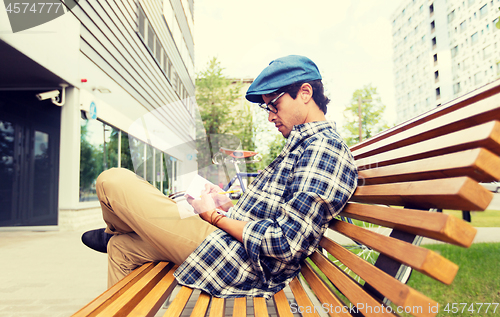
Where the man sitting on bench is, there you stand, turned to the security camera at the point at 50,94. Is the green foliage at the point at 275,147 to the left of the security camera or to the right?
right

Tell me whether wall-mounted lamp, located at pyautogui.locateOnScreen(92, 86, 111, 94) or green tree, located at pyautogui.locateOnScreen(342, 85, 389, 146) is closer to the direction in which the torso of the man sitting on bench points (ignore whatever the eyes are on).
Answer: the wall-mounted lamp

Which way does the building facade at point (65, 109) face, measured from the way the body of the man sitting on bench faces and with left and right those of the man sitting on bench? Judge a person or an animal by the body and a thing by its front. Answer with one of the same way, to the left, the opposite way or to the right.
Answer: the opposite way

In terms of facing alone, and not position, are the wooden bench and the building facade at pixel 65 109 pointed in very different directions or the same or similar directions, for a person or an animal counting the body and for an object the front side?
very different directions

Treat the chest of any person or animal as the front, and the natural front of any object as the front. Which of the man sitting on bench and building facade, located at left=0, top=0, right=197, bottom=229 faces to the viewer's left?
the man sitting on bench

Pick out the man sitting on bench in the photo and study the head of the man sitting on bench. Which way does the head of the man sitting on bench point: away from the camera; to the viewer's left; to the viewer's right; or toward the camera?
to the viewer's left

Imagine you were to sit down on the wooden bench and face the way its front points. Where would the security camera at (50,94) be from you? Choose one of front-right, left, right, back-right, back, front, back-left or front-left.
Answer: front-right

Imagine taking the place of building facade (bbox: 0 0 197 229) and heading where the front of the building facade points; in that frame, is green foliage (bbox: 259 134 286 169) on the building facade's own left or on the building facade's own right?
on the building facade's own left

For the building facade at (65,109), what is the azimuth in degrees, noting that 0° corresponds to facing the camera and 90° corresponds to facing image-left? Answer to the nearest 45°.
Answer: approximately 315°

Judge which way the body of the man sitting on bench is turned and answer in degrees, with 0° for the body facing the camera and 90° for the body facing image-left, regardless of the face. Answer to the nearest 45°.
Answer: approximately 90°

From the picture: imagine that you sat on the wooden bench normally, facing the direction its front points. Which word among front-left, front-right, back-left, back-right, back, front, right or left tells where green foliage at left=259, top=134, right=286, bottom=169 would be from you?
right

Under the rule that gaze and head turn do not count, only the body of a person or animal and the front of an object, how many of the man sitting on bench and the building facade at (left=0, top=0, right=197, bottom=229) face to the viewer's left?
1

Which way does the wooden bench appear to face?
to the viewer's left
